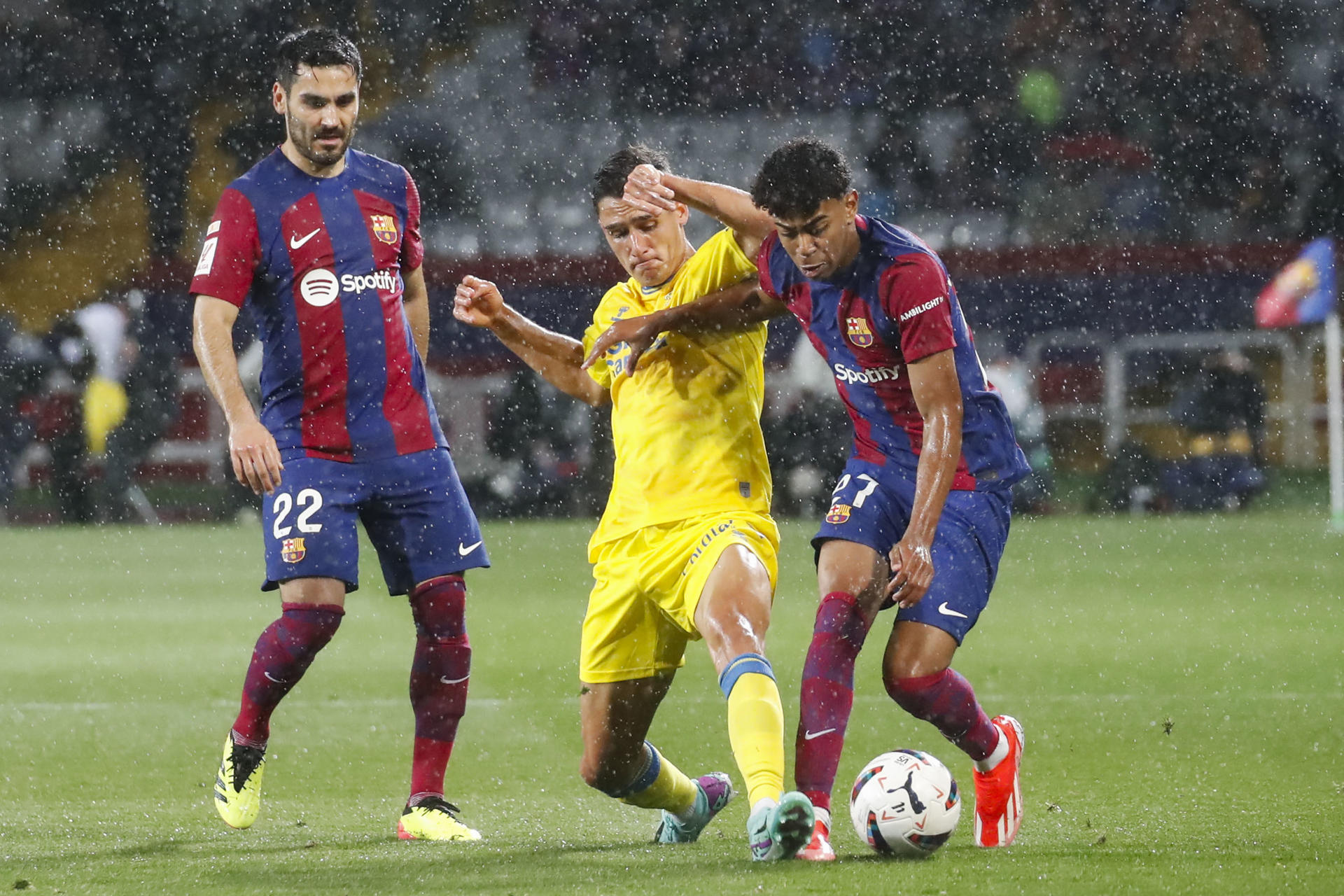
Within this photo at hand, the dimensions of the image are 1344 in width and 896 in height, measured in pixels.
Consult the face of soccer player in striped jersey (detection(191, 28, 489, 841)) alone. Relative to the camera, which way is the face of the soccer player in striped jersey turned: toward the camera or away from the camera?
toward the camera

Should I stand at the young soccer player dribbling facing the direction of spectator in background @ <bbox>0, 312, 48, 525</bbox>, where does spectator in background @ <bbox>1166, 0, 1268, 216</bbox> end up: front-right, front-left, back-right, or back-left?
front-right

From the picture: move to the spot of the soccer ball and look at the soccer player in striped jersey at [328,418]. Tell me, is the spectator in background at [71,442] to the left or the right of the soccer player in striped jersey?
right

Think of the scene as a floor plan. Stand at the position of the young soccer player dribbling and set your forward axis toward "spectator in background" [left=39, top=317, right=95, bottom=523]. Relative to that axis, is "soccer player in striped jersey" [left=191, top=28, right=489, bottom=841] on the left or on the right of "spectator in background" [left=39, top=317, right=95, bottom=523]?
left

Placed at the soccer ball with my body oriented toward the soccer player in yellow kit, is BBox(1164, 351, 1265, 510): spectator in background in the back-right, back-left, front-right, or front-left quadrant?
front-right

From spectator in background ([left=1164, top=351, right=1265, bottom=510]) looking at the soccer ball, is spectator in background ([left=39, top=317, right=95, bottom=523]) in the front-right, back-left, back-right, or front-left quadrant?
front-right

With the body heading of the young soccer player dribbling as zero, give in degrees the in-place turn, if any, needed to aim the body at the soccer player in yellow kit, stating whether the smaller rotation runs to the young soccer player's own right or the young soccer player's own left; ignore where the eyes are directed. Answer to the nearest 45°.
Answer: approximately 45° to the young soccer player's own right

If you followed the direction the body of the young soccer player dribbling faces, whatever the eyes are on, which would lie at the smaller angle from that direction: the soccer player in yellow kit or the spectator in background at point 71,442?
the soccer player in yellow kit

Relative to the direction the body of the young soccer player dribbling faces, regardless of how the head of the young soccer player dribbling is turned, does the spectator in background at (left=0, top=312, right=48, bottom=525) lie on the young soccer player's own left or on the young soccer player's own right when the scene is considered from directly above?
on the young soccer player's own right

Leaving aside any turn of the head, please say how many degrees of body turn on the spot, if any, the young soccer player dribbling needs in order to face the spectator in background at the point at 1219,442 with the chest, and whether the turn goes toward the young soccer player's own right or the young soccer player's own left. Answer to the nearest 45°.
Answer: approximately 135° to the young soccer player's own right

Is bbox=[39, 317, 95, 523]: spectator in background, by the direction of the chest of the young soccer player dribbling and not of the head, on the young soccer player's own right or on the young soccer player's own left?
on the young soccer player's own right

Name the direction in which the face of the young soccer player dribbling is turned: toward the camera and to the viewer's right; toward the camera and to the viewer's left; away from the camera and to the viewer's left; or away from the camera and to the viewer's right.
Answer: toward the camera and to the viewer's left

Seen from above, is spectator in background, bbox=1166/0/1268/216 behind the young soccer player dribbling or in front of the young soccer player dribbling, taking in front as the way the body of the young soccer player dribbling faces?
behind
